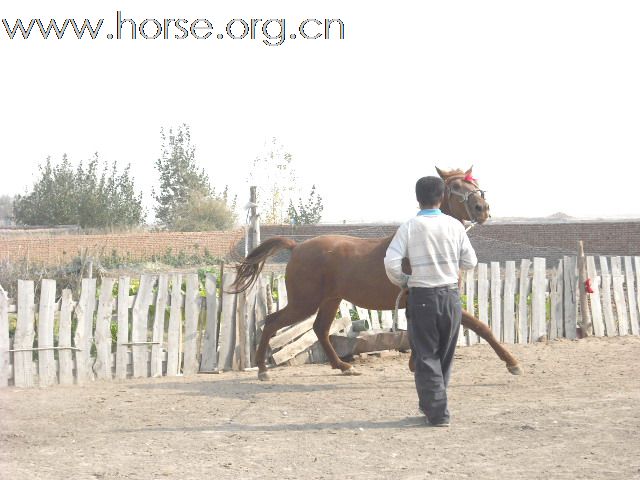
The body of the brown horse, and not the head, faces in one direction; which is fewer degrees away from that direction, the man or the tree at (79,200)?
the man

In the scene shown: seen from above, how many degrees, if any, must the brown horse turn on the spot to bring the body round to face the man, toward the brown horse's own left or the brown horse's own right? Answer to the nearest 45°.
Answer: approximately 90° to the brown horse's own right

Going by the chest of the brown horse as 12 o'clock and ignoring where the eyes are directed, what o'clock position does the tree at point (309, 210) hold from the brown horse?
The tree is roughly at 9 o'clock from the brown horse.

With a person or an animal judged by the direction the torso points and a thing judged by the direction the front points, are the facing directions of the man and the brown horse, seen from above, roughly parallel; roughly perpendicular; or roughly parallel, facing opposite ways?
roughly perpendicular

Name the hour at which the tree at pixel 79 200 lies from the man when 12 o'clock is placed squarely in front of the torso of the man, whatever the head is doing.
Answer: The tree is roughly at 11 o'clock from the man.

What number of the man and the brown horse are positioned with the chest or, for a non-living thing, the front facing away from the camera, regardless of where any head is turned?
1

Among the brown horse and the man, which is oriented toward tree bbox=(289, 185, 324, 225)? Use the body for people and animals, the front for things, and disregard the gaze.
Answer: the man

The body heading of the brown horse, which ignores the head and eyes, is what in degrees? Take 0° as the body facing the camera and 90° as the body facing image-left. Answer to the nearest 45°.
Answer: approximately 270°

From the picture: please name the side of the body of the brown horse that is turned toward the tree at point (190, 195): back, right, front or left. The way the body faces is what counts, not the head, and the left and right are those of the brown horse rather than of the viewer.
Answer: left

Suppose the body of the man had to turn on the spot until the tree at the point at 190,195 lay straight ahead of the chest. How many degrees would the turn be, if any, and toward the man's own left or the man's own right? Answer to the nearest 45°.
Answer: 0° — they already face it

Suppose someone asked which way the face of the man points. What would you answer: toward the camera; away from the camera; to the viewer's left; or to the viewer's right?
away from the camera

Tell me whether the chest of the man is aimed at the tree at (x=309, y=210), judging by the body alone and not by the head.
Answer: yes

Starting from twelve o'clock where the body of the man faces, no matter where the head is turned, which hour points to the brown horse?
The brown horse is roughly at 11 o'clock from the man.

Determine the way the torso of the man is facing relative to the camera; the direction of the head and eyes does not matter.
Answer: away from the camera

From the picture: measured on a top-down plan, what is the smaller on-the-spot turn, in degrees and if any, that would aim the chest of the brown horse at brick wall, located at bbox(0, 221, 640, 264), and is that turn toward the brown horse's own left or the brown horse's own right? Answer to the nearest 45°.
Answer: approximately 90° to the brown horse's own left

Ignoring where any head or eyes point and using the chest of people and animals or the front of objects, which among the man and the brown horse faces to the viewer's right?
the brown horse
